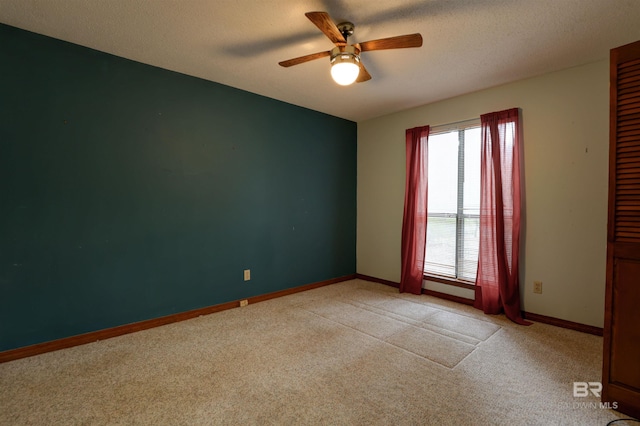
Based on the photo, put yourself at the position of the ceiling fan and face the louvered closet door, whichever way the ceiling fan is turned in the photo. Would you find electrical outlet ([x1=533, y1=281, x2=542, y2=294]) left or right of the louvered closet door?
left

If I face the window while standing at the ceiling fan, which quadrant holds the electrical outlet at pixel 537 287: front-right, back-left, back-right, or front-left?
front-right

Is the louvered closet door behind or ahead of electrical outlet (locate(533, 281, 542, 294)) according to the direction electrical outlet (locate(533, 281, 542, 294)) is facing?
ahead

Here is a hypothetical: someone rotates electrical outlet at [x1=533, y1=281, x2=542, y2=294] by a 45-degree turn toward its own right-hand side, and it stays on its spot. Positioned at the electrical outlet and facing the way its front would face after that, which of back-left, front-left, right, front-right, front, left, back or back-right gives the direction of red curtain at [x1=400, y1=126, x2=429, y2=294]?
front-right

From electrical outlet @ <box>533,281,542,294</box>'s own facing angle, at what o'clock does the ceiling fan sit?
The ceiling fan is roughly at 1 o'clock from the electrical outlet.

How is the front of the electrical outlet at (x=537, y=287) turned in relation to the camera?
facing the viewer
